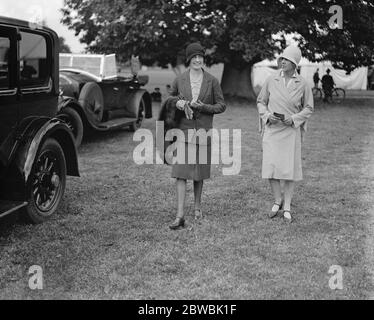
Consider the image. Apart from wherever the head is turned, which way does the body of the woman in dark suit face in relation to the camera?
toward the camera

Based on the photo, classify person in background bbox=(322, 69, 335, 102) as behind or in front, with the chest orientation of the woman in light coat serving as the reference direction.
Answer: behind

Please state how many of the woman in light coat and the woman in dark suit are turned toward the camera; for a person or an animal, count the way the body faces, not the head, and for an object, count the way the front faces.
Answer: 2

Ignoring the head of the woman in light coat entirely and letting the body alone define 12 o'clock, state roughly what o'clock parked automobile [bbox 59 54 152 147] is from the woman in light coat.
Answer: The parked automobile is roughly at 5 o'clock from the woman in light coat.

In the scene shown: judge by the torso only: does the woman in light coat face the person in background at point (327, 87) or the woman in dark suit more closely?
the woman in dark suit

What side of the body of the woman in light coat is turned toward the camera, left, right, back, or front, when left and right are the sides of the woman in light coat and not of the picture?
front
